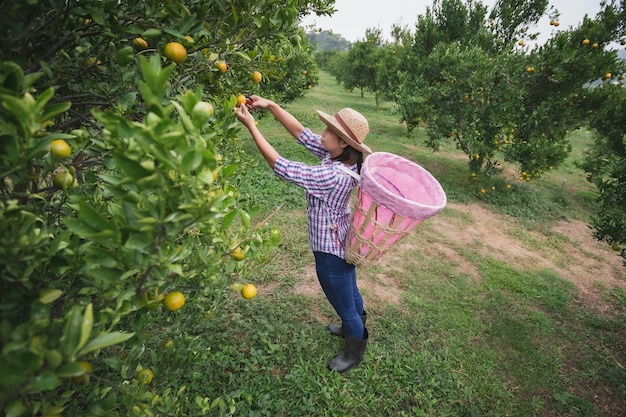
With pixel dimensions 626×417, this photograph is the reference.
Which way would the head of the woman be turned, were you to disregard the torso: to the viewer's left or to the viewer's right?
to the viewer's left

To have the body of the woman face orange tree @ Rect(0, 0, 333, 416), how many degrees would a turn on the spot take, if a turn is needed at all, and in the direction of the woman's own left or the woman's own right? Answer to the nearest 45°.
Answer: approximately 45° to the woman's own left

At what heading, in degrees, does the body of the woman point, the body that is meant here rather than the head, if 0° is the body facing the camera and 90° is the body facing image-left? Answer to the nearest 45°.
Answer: approximately 90°
